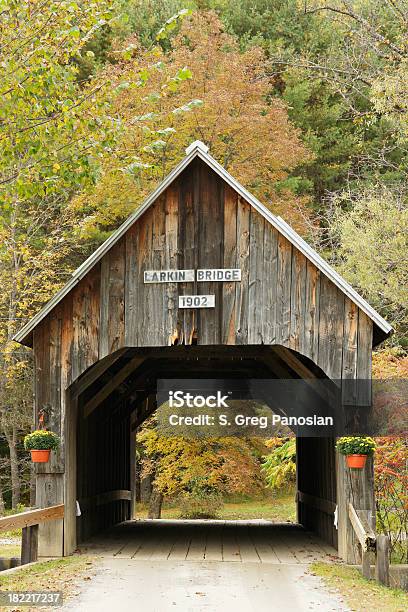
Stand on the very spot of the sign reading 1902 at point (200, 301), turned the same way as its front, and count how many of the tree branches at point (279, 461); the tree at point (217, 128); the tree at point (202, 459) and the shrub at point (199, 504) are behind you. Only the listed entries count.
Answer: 4

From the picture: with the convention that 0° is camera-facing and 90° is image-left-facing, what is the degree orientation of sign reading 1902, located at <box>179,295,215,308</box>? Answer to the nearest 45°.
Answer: approximately 0°

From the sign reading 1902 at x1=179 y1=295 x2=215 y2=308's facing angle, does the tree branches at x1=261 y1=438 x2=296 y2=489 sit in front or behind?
behind

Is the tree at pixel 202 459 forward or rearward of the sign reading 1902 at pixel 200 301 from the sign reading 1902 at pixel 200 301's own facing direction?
rearward

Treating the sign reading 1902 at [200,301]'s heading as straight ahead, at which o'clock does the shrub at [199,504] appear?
The shrub is roughly at 6 o'clock from the sign reading 1902.

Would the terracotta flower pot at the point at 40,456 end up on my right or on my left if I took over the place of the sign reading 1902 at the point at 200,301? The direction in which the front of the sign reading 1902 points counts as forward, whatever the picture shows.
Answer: on my right

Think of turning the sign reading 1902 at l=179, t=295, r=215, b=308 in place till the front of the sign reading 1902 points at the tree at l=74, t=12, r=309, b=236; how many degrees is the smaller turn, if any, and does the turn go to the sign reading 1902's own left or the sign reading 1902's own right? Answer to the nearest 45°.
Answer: approximately 180°
